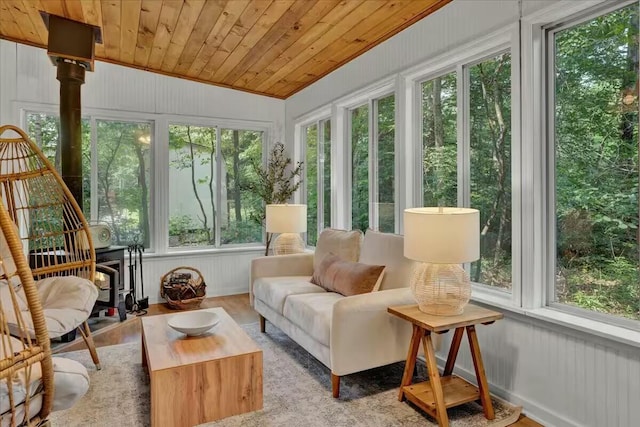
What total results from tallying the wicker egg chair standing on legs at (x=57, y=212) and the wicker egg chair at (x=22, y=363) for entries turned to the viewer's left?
0

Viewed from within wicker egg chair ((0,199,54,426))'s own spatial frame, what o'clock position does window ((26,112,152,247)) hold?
The window is roughly at 11 o'clock from the wicker egg chair.

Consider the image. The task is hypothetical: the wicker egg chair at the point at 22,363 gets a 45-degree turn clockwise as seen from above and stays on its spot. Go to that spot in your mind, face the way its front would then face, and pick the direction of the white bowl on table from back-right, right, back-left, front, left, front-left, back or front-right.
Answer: front-left

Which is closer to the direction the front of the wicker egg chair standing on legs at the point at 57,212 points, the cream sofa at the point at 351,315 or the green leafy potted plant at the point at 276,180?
the cream sofa

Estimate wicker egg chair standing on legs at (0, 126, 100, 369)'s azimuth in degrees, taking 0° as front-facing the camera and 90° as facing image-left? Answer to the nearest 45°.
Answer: approximately 315°

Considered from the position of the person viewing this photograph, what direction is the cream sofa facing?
facing the viewer and to the left of the viewer

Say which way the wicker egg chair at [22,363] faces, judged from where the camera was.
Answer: facing away from the viewer and to the right of the viewer

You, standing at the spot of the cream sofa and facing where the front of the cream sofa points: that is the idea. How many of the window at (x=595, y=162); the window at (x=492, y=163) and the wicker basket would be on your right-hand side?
1

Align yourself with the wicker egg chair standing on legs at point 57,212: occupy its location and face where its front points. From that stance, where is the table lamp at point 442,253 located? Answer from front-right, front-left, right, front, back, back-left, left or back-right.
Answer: front

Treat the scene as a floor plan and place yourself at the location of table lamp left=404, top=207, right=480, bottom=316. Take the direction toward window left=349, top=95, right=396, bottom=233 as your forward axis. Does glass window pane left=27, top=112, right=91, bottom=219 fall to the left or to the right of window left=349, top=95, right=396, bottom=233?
left

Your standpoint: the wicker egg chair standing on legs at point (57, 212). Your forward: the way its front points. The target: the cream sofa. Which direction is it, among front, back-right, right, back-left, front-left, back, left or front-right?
front

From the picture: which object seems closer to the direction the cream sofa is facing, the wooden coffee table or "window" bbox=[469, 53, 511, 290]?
the wooden coffee table

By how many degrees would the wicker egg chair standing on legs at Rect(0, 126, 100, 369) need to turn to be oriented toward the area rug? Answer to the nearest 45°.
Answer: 0° — it already faces it

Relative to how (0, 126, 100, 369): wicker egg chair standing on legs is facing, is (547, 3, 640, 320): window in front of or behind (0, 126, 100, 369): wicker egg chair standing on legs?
in front

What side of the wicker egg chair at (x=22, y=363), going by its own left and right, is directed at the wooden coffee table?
front

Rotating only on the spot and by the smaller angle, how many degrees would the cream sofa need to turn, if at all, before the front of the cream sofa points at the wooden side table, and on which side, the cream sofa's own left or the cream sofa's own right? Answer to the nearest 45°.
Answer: approximately 90° to the cream sofa's own left
